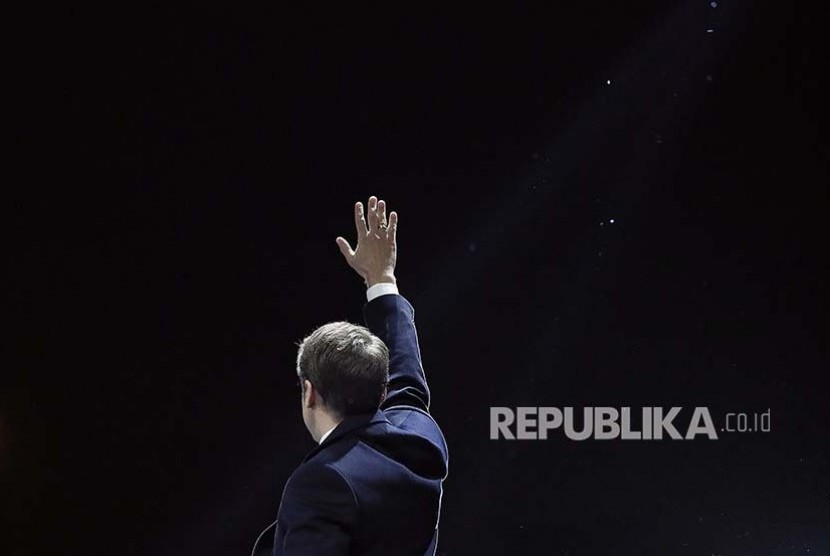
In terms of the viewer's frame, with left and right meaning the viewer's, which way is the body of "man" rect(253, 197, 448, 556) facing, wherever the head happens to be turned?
facing away from the viewer and to the left of the viewer

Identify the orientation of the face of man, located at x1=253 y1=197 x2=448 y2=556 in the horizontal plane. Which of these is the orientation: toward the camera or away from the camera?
away from the camera
